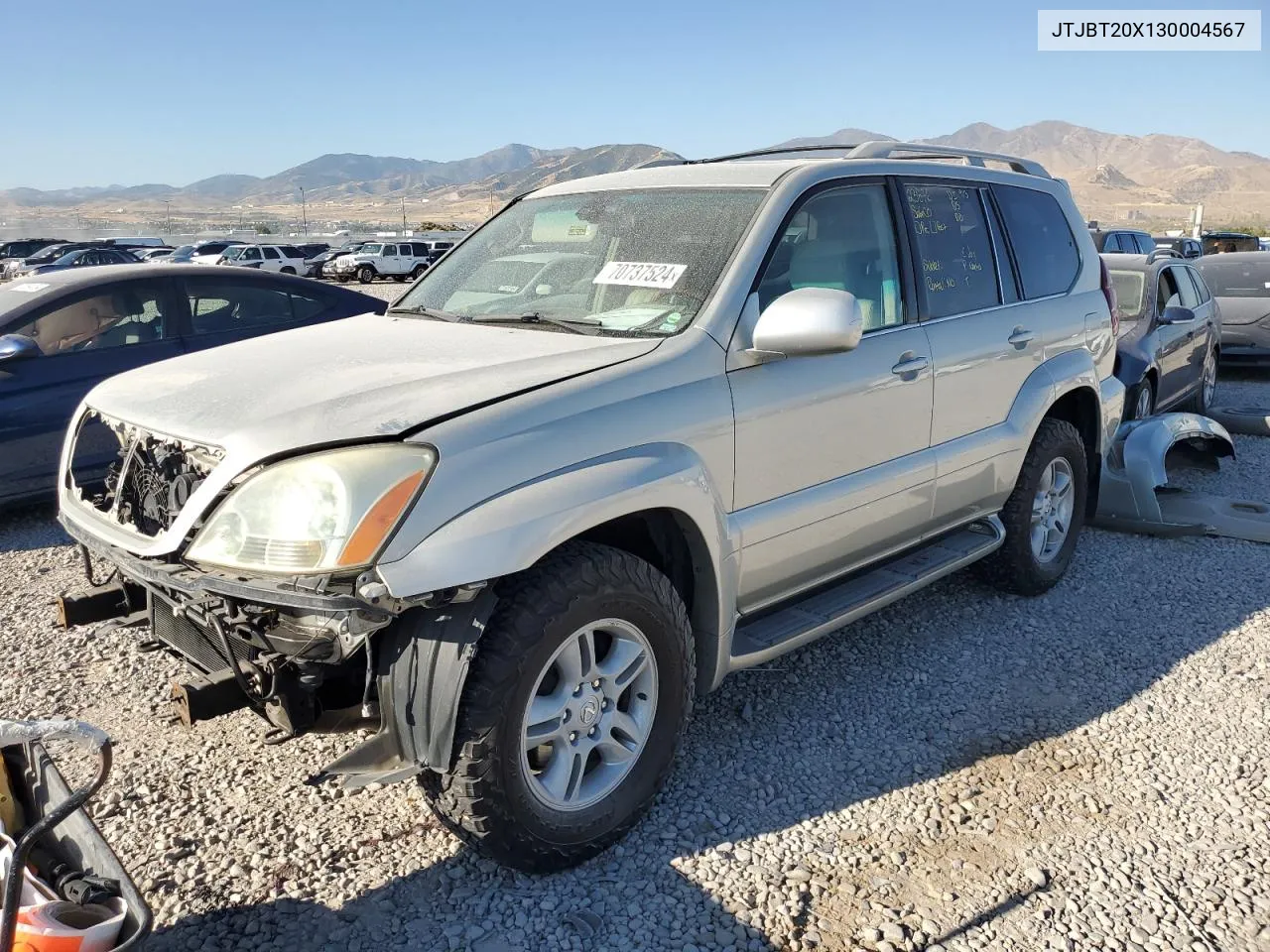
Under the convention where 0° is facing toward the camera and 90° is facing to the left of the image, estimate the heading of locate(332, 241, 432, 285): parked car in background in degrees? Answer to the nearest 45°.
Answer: approximately 45°

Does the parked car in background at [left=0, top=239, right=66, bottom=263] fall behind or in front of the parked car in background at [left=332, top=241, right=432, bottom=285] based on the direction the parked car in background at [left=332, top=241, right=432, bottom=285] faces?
in front

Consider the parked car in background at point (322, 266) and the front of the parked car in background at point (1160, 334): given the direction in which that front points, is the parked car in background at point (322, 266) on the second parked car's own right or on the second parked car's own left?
on the second parked car's own right

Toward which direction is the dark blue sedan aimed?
to the viewer's left

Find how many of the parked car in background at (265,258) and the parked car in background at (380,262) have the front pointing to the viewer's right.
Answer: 0

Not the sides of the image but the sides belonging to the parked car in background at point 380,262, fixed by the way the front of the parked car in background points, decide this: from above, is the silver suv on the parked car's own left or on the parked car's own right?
on the parked car's own left

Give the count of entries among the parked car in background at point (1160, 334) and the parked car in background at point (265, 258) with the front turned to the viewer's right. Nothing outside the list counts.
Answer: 0

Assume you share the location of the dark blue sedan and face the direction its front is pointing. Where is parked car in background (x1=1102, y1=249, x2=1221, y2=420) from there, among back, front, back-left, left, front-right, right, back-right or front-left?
back
